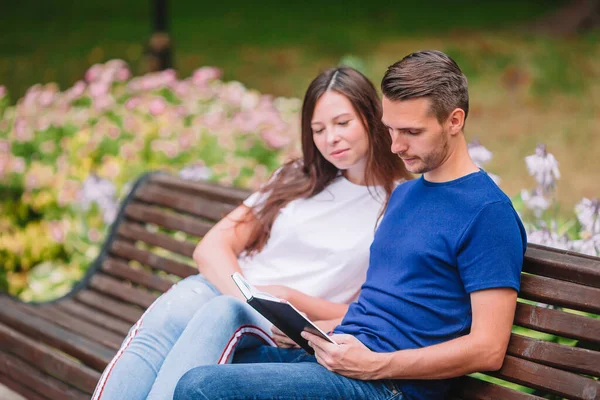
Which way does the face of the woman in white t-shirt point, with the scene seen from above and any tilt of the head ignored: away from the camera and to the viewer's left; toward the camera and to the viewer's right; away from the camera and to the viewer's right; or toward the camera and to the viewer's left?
toward the camera and to the viewer's right

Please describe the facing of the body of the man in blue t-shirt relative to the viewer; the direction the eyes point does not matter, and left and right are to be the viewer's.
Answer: facing the viewer and to the left of the viewer

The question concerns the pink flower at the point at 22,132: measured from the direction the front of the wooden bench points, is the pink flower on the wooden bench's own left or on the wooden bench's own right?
on the wooden bench's own right

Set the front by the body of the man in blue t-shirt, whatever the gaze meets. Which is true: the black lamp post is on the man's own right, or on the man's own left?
on the man's own right

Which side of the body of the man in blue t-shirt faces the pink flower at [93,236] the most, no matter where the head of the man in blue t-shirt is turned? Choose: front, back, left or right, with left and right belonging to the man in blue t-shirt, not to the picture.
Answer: right

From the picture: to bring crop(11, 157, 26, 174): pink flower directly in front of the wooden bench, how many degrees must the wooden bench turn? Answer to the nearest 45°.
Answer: approximately 90° to its right

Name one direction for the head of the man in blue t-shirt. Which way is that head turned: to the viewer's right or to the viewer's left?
to the viewer's left
